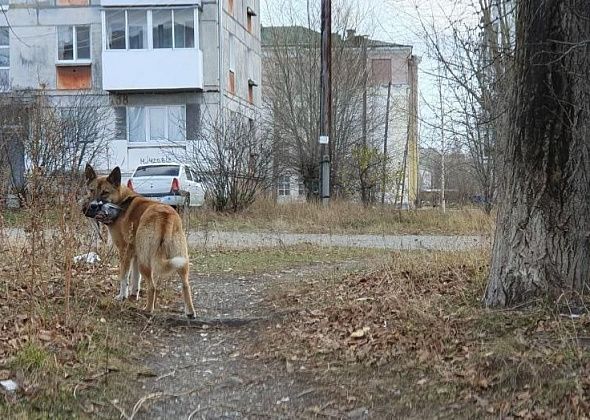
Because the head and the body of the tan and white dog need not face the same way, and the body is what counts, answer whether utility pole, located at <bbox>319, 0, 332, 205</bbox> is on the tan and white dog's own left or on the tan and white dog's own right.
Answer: on the tan and white dog's own right

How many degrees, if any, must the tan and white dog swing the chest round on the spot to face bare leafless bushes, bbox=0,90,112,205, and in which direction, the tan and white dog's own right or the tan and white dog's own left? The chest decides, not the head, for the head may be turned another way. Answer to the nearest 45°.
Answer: approximately 45° to the tan and white dog's own right

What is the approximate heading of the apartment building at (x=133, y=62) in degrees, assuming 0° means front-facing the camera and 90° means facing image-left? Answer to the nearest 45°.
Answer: approximately 0°

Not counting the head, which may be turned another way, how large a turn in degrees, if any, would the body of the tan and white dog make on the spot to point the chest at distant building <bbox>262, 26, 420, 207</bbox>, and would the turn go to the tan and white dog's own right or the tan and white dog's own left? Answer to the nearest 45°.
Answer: approximately 90° to the tan and white dog's own right

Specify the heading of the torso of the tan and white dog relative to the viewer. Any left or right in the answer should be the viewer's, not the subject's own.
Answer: facing away from the viewer and to the left of the viewer
